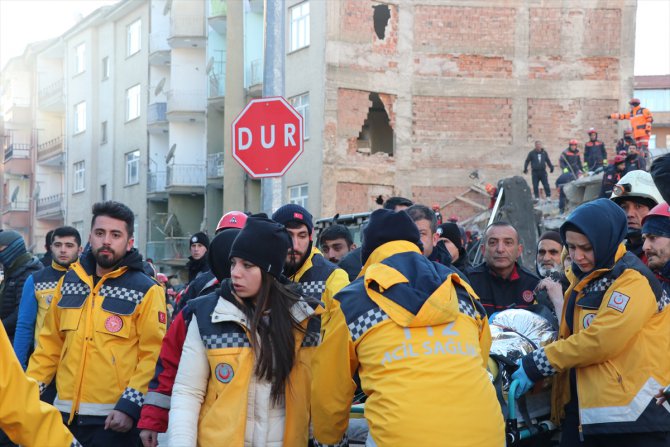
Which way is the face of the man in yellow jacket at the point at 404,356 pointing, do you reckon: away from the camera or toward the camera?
away from the camera

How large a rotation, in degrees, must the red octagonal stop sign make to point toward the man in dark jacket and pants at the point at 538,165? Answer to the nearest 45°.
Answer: approximately 135° to its left

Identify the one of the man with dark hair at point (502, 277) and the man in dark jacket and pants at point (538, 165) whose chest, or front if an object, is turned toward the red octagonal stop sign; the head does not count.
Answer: the man in dark jacket and pants

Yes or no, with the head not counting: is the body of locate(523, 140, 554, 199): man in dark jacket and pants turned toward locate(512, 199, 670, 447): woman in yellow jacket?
yes

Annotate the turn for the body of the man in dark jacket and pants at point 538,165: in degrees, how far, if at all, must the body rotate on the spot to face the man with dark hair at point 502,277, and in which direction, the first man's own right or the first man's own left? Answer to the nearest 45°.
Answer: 0° — they already face them

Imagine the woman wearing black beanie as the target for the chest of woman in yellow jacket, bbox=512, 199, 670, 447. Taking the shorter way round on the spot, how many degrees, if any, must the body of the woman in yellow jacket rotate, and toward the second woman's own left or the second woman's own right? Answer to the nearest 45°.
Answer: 0° — they already face them

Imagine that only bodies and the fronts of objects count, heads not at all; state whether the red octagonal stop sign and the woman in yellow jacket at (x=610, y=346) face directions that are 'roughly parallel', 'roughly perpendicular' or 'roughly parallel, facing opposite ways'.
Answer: roughly perpendicular

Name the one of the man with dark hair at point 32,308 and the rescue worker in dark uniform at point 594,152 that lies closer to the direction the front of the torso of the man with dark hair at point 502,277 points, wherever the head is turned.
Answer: the man with dark hair

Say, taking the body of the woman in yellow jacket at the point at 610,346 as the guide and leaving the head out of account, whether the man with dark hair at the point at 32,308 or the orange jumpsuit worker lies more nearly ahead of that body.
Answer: the man with dark hair

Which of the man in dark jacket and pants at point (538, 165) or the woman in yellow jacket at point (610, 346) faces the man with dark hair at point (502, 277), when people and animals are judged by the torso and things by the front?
the man in dark jacket and pants
